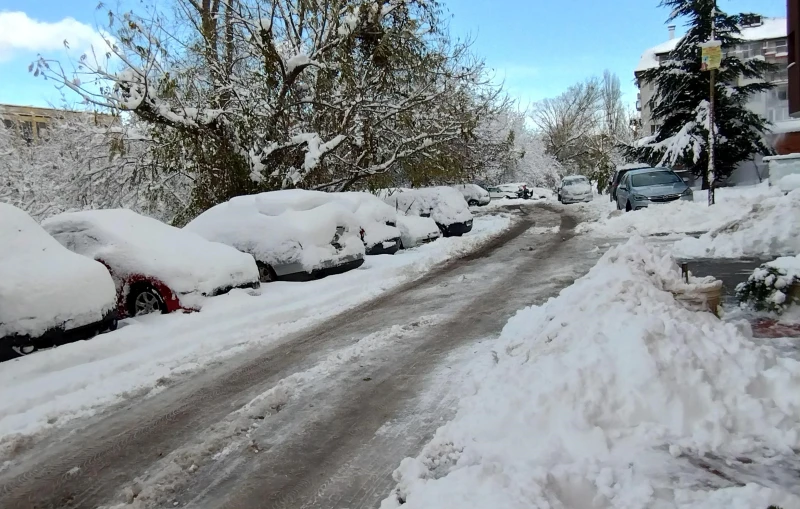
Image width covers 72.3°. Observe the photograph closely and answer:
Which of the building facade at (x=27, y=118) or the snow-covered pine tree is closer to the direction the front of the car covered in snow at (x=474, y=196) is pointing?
the snow-covered pine tree

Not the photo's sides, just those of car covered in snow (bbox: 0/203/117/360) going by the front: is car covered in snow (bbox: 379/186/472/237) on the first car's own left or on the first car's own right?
on the first car's own left

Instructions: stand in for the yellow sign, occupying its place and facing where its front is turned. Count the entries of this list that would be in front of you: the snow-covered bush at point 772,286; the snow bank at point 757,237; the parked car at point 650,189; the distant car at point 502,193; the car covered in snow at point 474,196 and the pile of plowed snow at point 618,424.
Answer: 3

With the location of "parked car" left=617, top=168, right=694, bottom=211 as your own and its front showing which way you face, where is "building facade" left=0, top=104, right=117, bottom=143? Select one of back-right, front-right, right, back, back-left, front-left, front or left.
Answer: back-right

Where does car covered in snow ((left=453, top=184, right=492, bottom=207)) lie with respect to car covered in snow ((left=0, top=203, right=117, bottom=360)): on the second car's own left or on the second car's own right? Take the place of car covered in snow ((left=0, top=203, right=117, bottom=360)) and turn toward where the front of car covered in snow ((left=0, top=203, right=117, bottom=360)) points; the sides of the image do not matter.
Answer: on the second car's own left
